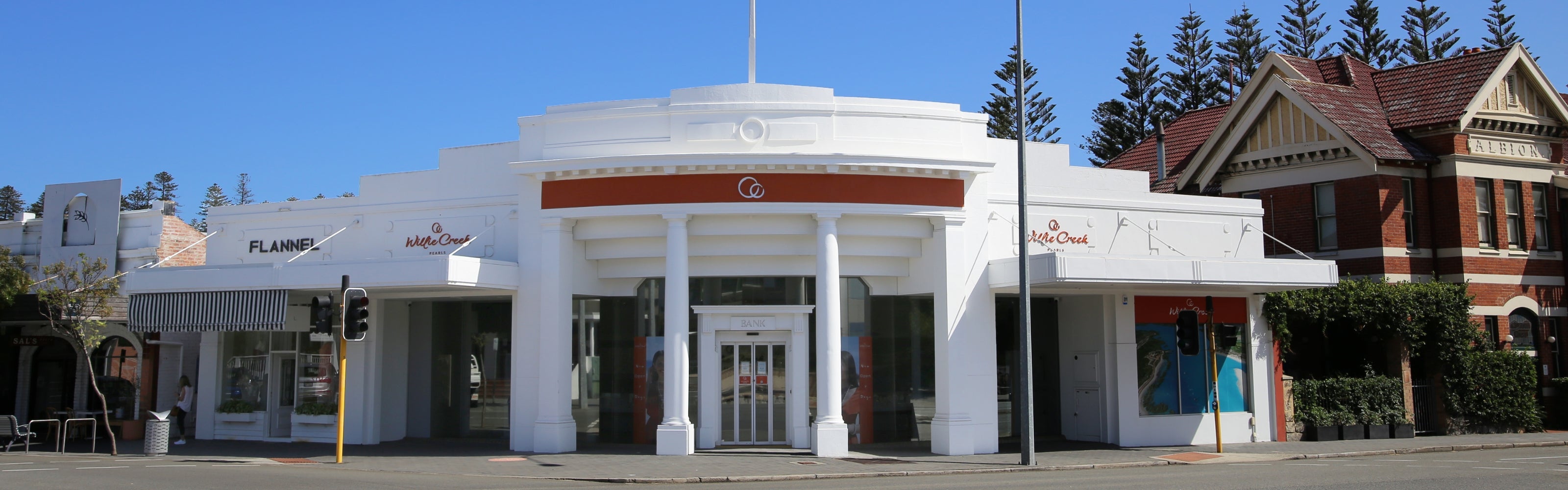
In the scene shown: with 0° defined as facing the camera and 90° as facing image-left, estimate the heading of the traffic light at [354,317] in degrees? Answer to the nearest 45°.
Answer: approximately 315°

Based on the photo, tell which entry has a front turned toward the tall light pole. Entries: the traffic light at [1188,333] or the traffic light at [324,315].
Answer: the traffic light at [1188,333]

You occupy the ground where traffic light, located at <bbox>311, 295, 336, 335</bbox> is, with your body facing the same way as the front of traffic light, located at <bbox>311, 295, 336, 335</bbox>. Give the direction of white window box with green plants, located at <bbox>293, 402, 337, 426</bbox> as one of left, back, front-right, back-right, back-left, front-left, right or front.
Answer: back-right

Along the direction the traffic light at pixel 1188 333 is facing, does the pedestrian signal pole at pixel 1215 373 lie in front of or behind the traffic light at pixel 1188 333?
behind

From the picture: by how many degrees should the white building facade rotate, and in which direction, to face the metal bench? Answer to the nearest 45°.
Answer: approximately 90° to its right

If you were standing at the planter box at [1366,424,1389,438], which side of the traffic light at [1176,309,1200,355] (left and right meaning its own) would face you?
back

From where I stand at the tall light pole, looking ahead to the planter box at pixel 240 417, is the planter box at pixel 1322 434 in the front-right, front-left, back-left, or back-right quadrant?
back-right

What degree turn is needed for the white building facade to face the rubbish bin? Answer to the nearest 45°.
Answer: approximately 90° to its right

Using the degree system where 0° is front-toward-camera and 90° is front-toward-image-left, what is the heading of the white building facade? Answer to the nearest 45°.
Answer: approximately 0°

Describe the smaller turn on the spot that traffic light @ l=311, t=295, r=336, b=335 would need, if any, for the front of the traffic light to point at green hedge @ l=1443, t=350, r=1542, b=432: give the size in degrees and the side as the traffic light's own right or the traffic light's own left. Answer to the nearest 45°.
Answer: approximately 135° to the traffic light's own left

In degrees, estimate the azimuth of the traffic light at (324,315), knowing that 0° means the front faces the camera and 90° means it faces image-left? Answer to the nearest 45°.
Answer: approximately 45°

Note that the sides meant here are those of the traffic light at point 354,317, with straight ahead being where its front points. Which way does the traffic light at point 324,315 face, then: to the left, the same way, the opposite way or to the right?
to the right

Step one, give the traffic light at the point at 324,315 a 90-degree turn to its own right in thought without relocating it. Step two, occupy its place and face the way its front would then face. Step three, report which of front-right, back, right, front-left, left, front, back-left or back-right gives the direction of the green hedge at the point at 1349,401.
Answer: back-right
